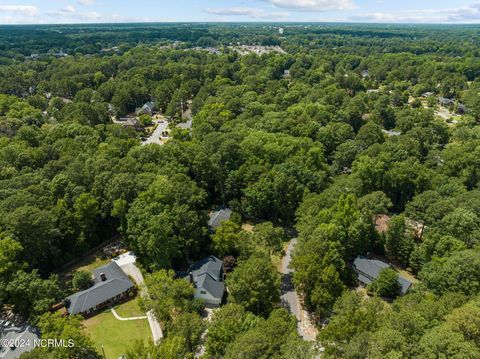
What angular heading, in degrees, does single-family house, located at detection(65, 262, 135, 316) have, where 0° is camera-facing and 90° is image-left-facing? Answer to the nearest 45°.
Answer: approximately 315°

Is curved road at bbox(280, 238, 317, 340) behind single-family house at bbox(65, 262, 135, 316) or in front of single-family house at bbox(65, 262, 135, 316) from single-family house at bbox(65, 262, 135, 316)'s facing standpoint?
in front

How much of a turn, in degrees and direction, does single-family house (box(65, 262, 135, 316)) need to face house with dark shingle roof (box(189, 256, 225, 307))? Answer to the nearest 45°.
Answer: approximately 45° to its left

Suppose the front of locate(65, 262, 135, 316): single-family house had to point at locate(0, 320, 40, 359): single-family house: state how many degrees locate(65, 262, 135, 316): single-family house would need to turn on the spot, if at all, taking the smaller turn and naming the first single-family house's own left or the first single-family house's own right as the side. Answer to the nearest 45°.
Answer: approximately 90° to the first single-family house's own right
